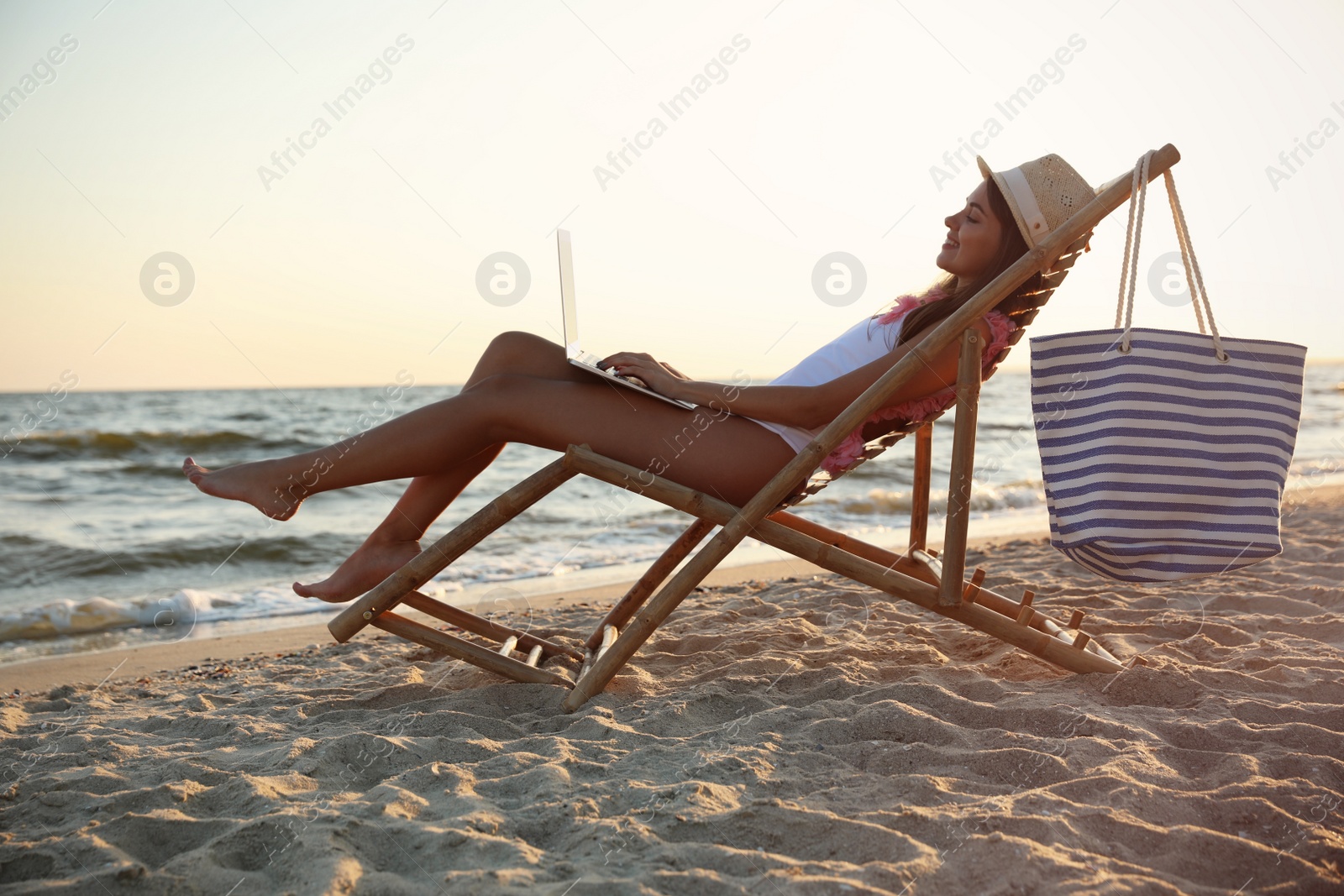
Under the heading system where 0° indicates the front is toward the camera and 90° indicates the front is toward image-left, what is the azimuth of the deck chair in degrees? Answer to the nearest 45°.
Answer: approximately 90°

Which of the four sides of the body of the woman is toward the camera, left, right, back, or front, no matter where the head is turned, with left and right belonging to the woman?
left

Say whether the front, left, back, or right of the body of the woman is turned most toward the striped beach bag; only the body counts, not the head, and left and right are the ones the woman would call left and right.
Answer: back

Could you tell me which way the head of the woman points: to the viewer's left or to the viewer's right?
to the viewer's left
